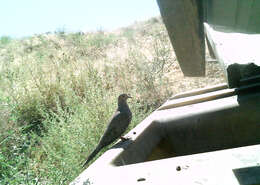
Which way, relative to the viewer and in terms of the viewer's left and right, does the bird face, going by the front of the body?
facing to the right of the viewer
